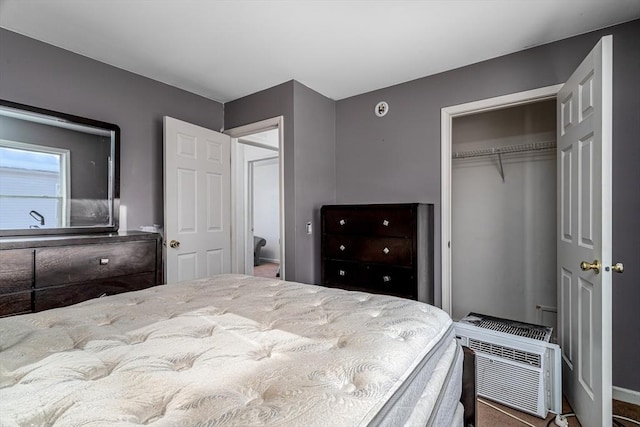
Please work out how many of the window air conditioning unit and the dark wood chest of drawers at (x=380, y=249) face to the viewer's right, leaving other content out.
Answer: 0

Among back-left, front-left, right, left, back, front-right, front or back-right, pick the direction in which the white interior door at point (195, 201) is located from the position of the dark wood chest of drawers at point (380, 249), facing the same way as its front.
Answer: front-right

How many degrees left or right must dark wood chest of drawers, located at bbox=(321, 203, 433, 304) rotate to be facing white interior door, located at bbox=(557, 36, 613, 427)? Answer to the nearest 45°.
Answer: approximately 90° to its left

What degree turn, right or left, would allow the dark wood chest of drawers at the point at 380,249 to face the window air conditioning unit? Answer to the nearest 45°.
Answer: approximately 90° to its left

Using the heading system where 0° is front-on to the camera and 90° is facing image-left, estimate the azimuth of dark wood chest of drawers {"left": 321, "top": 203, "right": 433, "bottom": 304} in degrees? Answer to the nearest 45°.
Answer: approximately 45°

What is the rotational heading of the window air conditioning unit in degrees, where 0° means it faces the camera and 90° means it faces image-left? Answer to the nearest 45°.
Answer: approximately 45°

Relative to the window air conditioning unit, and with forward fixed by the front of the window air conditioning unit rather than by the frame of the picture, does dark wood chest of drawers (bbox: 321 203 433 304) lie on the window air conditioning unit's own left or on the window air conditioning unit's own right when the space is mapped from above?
on the window air conditioning unit's own right
